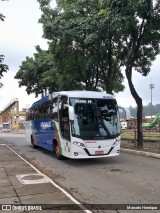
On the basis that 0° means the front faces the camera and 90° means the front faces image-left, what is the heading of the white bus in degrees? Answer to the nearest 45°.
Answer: approximately 315°

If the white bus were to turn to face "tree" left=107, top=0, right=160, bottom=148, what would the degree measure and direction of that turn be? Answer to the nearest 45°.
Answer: approximately 90° to its left

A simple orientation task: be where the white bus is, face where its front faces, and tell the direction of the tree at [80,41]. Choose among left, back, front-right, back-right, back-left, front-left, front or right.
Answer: back-left

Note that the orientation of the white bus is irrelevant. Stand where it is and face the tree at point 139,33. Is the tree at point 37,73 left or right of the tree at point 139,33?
left

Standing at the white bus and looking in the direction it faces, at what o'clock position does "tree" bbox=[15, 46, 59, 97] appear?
The tree is roughly at 7 o'clock from the white bus.
